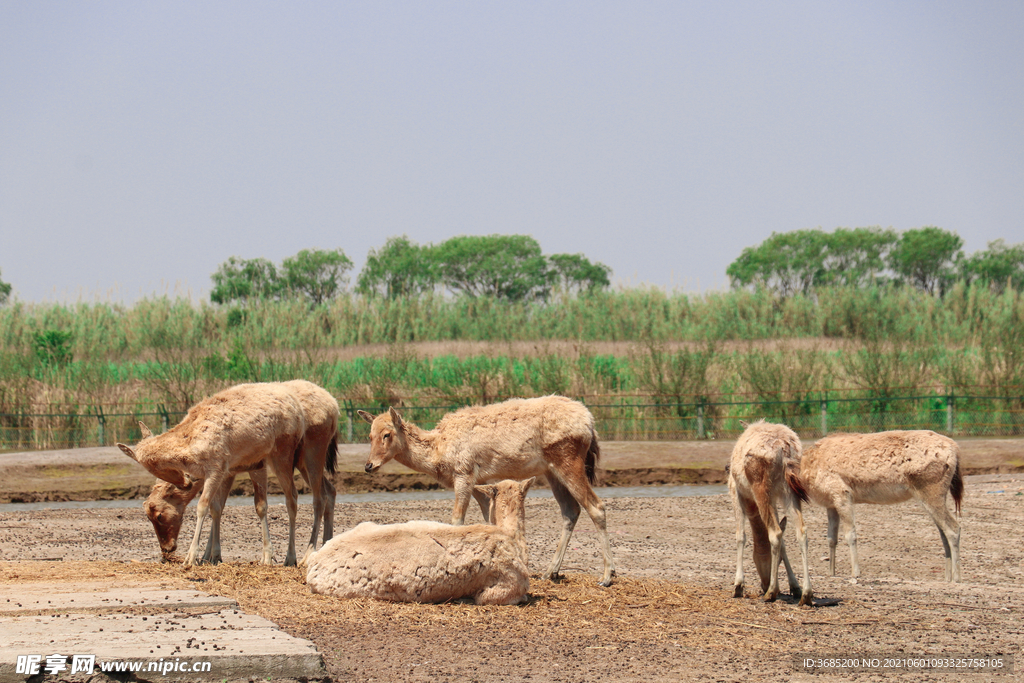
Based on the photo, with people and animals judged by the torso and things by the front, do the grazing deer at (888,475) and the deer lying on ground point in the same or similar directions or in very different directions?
very different directions

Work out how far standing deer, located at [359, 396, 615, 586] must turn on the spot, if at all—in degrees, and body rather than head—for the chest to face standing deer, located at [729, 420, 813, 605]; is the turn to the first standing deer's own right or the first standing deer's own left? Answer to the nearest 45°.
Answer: approximately 135° to the first standing deer's own left

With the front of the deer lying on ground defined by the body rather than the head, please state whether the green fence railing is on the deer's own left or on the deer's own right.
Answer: on the deer's own left

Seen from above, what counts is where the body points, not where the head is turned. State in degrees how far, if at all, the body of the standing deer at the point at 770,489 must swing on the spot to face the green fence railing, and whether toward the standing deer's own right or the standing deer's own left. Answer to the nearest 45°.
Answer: approximately 45° to the standing deer's own right

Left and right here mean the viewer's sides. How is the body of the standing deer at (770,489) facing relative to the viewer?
facing away from the viewer and to the left of the viewer

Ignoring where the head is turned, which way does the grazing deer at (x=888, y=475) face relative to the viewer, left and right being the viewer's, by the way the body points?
facing to the left of the viewer

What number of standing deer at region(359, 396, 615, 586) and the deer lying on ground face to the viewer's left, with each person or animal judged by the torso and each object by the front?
1

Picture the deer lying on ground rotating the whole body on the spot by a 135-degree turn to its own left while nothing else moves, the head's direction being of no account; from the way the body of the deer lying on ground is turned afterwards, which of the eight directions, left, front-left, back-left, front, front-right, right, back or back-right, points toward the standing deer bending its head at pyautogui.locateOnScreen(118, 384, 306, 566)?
front

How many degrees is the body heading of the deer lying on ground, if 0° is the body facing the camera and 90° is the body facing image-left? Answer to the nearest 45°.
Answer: approximately 270°

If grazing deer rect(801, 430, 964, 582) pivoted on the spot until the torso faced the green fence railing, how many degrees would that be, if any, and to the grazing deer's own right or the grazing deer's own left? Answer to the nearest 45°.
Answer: approximately 90° to the grazing deer's own right

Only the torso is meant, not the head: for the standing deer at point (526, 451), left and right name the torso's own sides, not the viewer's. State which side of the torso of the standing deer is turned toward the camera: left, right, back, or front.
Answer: left

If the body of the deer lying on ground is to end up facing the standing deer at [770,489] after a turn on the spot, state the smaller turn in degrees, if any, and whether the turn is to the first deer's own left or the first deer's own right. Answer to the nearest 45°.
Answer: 0° — it already faces it

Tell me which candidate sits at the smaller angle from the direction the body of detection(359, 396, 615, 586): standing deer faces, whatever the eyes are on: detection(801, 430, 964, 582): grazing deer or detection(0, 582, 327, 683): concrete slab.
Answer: the concrete slab
